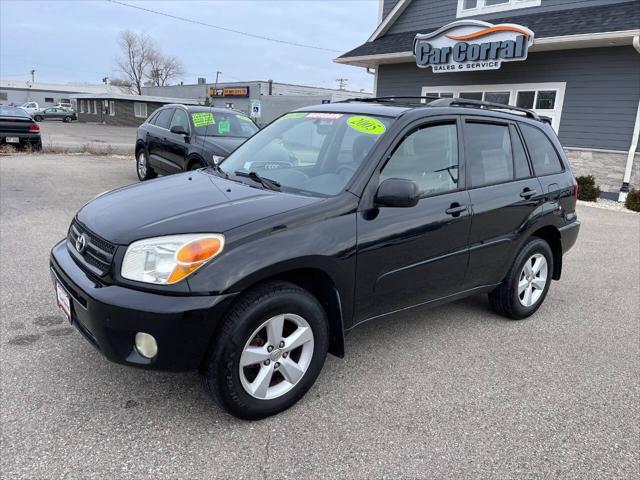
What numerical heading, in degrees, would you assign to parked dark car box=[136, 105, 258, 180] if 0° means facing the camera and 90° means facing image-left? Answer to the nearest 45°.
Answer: approximately 315°

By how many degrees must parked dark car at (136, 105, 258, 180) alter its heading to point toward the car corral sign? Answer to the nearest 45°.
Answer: approximately 90° to its left

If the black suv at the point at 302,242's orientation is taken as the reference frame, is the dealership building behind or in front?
behind

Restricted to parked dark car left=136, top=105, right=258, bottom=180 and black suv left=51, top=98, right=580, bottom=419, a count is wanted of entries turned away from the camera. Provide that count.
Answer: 0

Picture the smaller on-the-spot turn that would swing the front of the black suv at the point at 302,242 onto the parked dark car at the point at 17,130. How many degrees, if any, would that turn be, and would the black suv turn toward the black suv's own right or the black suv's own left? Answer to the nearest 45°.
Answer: approximately 90° to the black suv's own right

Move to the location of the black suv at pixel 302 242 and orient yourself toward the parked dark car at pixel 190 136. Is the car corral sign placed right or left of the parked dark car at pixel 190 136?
right

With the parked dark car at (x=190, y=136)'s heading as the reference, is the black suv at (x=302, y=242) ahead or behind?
ahead

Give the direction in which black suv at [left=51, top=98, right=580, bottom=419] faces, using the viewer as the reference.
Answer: facing the viewer and to the left of the viewer

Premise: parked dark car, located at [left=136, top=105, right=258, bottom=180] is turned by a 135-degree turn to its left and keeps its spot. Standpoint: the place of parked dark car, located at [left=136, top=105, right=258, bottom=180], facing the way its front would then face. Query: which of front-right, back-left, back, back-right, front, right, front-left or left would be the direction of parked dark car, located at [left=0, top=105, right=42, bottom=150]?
front-left

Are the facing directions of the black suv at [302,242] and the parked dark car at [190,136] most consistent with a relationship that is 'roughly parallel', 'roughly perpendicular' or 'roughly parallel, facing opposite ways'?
roughly perpendicular

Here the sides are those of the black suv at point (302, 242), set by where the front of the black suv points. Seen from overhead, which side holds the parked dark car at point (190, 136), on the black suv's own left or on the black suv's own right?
on the black suv's own right
